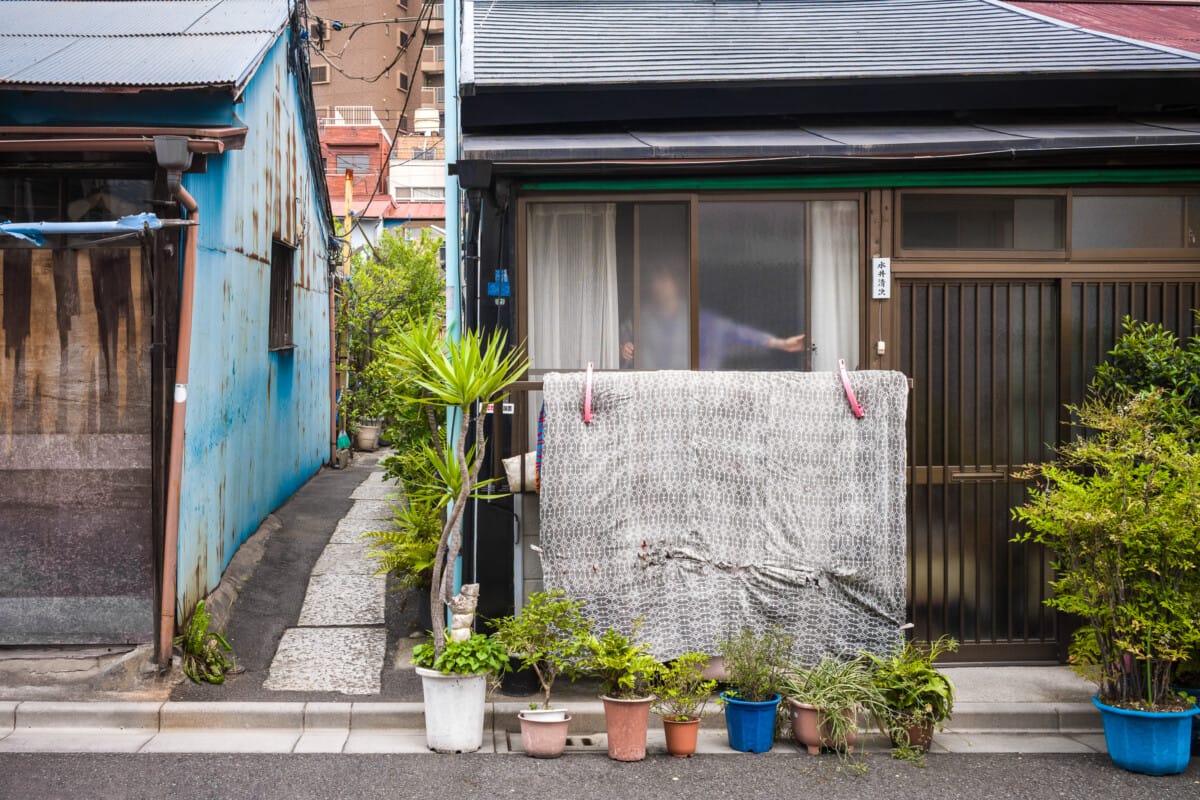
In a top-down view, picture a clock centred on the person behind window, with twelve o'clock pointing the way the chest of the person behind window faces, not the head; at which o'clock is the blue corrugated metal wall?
The blue corrugated metal wall is roughly at 4 o'clock from the person behind window.

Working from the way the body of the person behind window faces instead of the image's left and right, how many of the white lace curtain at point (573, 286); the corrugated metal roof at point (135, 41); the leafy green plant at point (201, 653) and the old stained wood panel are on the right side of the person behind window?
4

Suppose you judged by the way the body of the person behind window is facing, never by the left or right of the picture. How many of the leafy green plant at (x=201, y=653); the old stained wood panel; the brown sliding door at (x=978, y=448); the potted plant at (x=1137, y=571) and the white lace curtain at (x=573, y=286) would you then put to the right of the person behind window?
3

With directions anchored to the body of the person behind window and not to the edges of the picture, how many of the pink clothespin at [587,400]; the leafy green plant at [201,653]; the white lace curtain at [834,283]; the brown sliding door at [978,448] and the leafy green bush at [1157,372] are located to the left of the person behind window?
3

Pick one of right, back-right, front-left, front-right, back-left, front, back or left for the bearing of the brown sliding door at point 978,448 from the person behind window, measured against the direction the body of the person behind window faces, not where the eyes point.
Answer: left

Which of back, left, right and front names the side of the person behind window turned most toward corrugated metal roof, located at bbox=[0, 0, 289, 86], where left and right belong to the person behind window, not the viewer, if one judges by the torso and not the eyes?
right

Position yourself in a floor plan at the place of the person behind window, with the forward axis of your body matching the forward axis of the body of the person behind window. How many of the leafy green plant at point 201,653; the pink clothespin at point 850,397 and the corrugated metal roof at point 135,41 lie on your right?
2

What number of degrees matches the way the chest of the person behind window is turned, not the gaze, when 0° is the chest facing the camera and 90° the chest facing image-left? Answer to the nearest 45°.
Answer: approximately 0°

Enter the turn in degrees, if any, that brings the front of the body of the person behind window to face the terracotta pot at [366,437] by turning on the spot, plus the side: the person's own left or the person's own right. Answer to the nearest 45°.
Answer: approximately 135° to the person's own right

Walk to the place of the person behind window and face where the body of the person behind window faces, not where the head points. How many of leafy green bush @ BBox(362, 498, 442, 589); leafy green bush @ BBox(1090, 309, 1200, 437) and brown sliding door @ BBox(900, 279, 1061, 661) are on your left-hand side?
2

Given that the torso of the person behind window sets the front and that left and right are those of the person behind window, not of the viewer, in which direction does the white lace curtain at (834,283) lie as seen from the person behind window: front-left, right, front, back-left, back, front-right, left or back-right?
left

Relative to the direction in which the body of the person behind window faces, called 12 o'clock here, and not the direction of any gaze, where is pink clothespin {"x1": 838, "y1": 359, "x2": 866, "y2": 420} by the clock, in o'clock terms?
The pink clothespin is roughly at 10 o'clock from the person behind window.
